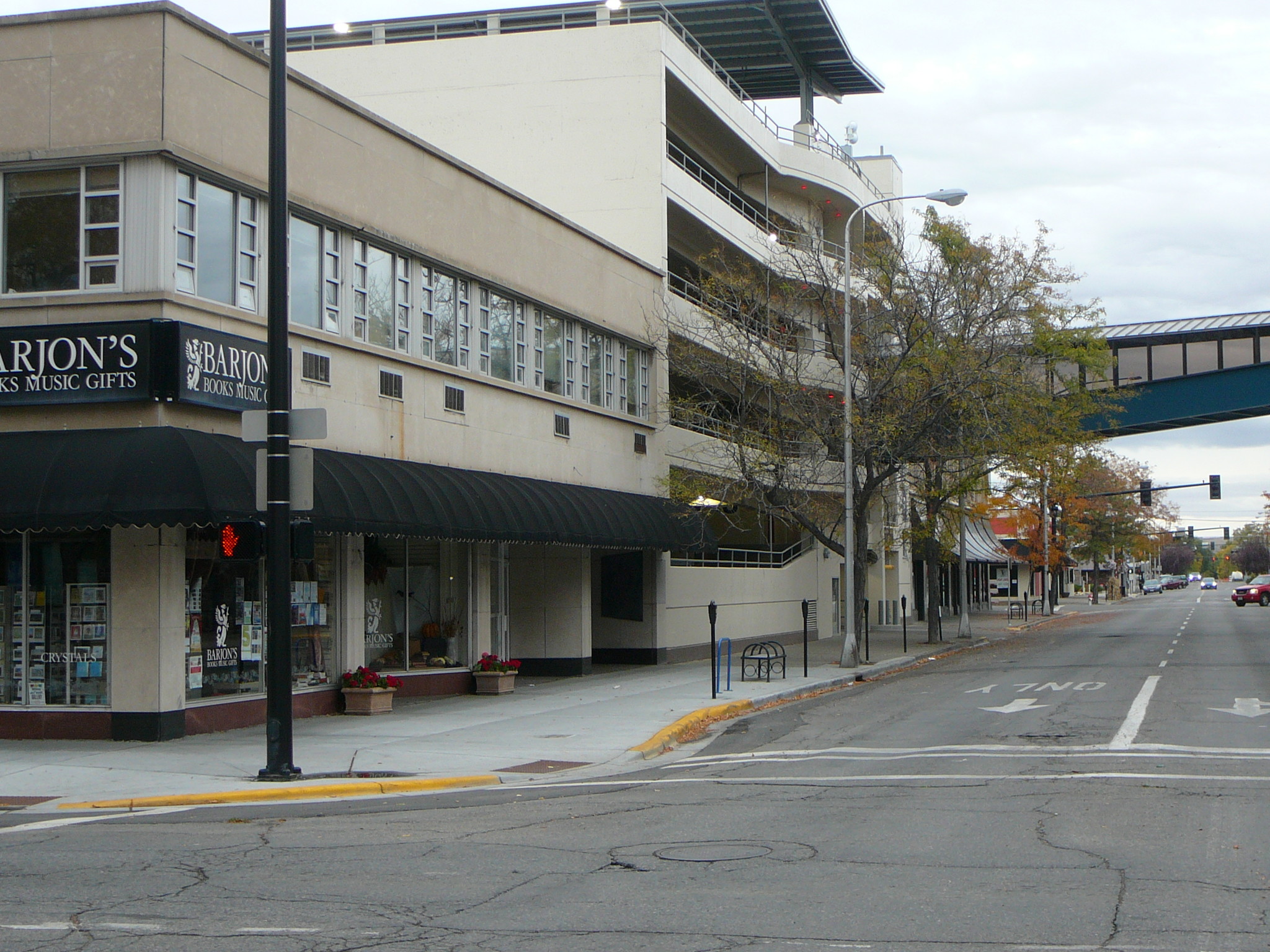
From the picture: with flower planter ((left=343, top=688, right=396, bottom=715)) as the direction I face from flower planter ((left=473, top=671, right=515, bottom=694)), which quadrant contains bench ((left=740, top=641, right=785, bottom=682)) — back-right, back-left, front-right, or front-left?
back-left

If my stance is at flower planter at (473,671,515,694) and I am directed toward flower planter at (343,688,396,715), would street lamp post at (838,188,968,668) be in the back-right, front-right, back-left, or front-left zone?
back-left

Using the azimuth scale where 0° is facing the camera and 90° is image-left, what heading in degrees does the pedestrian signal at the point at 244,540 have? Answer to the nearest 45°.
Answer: approximately 0°

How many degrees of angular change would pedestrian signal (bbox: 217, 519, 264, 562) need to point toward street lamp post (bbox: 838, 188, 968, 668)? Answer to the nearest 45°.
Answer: approximately 135° to its left

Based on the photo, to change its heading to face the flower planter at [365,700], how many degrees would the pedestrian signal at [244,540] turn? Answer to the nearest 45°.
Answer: approximately 180°

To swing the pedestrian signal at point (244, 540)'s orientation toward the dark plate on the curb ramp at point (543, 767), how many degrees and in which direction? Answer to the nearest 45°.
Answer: approximately 90° to its left

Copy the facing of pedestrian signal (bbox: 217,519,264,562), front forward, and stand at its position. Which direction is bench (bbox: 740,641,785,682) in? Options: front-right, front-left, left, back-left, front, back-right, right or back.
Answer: back-left

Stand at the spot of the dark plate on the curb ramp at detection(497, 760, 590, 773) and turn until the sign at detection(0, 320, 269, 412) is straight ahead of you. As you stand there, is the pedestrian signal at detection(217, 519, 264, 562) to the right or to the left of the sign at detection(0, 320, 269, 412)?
left
